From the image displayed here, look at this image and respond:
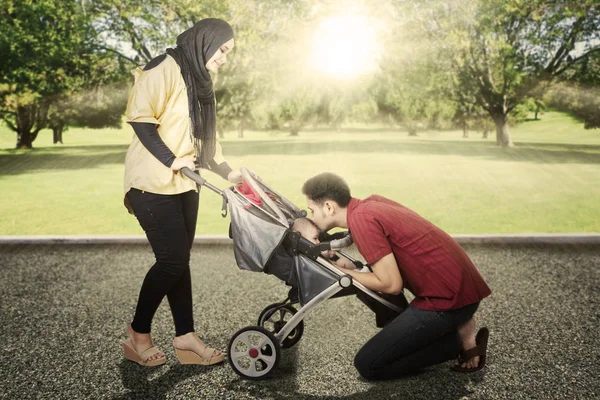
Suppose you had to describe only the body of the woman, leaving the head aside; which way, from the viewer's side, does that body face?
to the viewer's right

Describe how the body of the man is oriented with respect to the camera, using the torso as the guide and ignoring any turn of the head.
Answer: to the viewer's left

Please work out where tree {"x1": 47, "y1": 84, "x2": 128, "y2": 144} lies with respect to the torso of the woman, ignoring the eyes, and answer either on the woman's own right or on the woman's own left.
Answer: on the woman's own left

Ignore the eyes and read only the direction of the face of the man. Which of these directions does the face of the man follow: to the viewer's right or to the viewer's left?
to the viewer's left

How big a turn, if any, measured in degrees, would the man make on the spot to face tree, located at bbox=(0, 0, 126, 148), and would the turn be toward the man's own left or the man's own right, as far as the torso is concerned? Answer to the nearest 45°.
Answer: approximately 45° to the man's own right

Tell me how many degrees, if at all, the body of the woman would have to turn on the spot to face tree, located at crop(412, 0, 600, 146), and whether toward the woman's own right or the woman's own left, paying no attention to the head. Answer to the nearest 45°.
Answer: approximately 45° to the woman's own left

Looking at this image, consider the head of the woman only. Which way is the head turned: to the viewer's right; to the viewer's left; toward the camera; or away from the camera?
to the viewer's right

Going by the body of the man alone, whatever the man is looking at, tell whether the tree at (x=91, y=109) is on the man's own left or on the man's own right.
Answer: on the man's own right

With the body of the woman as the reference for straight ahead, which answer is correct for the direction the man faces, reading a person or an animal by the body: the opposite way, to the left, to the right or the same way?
the opposite way

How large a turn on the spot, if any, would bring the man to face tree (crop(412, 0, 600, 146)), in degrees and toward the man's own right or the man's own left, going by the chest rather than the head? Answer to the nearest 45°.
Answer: approximately 90° to the man's own right

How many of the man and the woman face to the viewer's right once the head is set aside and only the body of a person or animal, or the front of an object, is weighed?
1

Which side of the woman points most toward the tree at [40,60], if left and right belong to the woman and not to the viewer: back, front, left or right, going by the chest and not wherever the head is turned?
left
